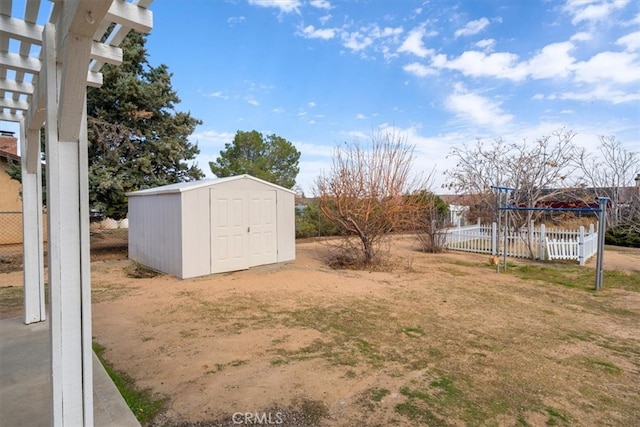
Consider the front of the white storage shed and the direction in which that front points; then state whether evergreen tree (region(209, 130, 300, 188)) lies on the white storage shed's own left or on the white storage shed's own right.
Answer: on the white storage shed's own left

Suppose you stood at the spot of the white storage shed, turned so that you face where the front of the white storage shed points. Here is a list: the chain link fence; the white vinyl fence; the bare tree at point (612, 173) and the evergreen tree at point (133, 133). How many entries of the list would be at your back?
2

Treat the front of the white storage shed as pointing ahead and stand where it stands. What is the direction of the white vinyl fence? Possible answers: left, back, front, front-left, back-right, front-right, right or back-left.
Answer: front-left

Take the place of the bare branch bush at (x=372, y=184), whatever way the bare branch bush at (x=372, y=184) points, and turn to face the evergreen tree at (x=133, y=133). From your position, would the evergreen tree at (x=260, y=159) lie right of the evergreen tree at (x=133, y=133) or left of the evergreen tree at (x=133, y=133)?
right

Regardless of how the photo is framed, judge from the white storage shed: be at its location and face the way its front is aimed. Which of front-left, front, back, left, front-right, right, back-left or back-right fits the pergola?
front-right

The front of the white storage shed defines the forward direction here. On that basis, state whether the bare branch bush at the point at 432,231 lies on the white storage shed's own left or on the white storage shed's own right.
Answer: on the white storage shed's own left

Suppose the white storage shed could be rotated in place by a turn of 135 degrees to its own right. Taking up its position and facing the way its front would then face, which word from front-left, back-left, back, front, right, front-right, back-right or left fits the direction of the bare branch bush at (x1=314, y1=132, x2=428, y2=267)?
back

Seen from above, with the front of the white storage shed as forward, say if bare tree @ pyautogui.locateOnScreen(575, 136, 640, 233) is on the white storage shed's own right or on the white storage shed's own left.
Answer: on the white storage shed's own left

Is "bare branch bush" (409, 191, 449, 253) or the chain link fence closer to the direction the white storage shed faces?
the bare branch bush

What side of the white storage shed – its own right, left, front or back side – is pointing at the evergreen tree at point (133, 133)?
back

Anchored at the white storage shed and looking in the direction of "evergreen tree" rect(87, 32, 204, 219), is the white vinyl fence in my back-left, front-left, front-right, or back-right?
back-right

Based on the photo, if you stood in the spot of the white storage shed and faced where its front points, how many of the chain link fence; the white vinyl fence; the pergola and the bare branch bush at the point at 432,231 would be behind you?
1
